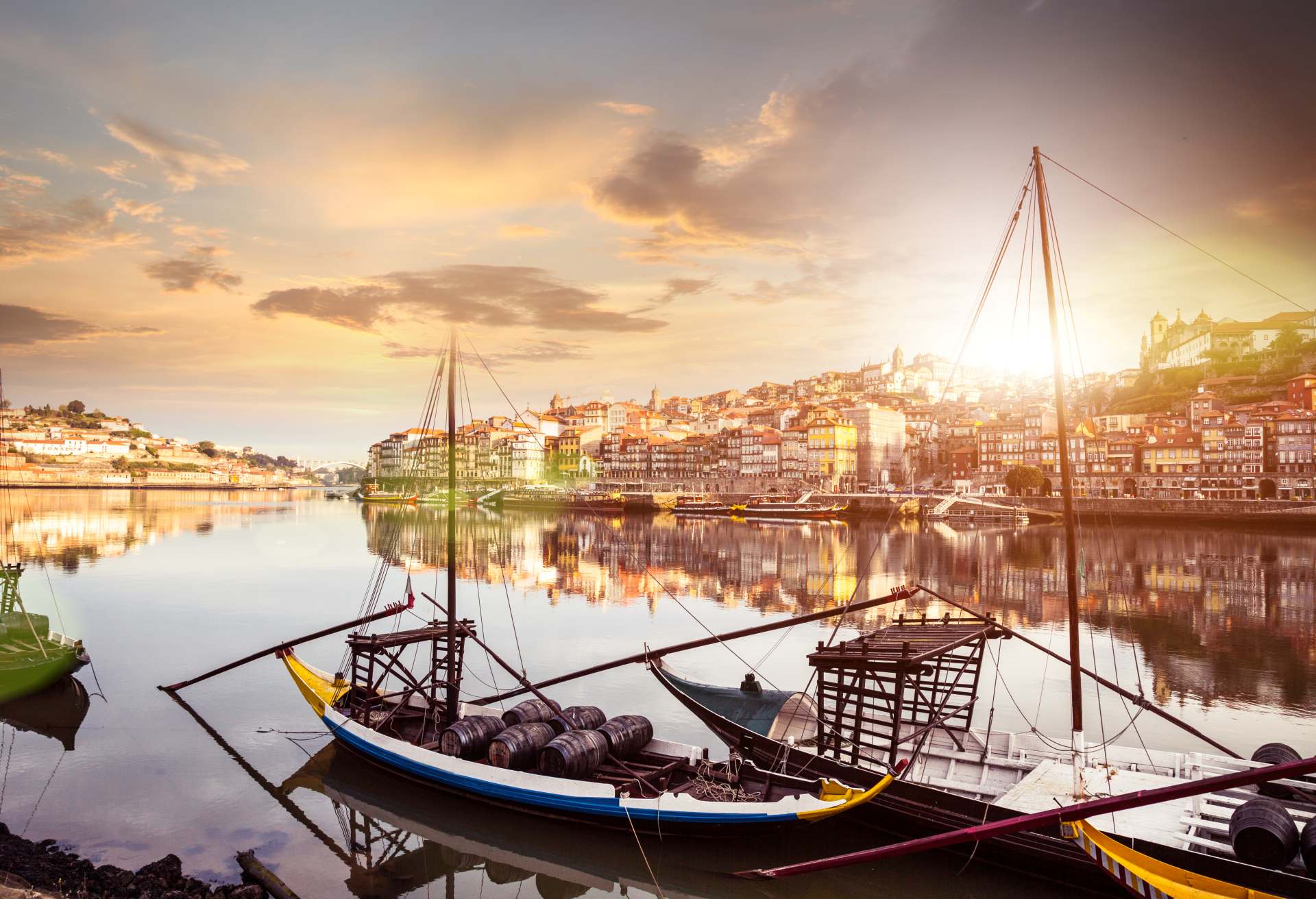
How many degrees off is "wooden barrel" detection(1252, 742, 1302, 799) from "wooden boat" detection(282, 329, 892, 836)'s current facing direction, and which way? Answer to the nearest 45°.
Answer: approximately 45° to its left

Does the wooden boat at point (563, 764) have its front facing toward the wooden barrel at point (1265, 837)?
yes

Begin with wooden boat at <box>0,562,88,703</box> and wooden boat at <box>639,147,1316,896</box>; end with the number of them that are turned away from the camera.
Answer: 0

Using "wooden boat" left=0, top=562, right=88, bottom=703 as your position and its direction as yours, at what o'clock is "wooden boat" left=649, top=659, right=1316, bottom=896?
"wooden boat" left=649, top=659, right=1316, bottom=896 is roughly at 2 o'clock from "wooden boat" left=0, top=562, right=88, bottom=703.

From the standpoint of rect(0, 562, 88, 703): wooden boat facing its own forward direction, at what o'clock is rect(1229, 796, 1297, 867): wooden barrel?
The wooden barrel is roughly at 2 o'clock from the wooden boat.

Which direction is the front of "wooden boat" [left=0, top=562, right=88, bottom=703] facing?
to the viewer's right

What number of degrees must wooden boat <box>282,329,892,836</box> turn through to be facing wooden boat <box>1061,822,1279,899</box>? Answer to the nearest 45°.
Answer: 0° — it already faces it

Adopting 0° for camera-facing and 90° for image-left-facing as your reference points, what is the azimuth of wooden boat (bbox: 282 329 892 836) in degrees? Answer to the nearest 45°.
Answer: approximately 315°

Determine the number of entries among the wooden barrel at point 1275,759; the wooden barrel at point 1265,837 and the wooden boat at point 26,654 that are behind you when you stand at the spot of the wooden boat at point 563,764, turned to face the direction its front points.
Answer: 1

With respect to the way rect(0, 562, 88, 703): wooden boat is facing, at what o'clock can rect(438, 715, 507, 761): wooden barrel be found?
The wooden barrel is roughly at 2 o'clock from the wooden boat.
